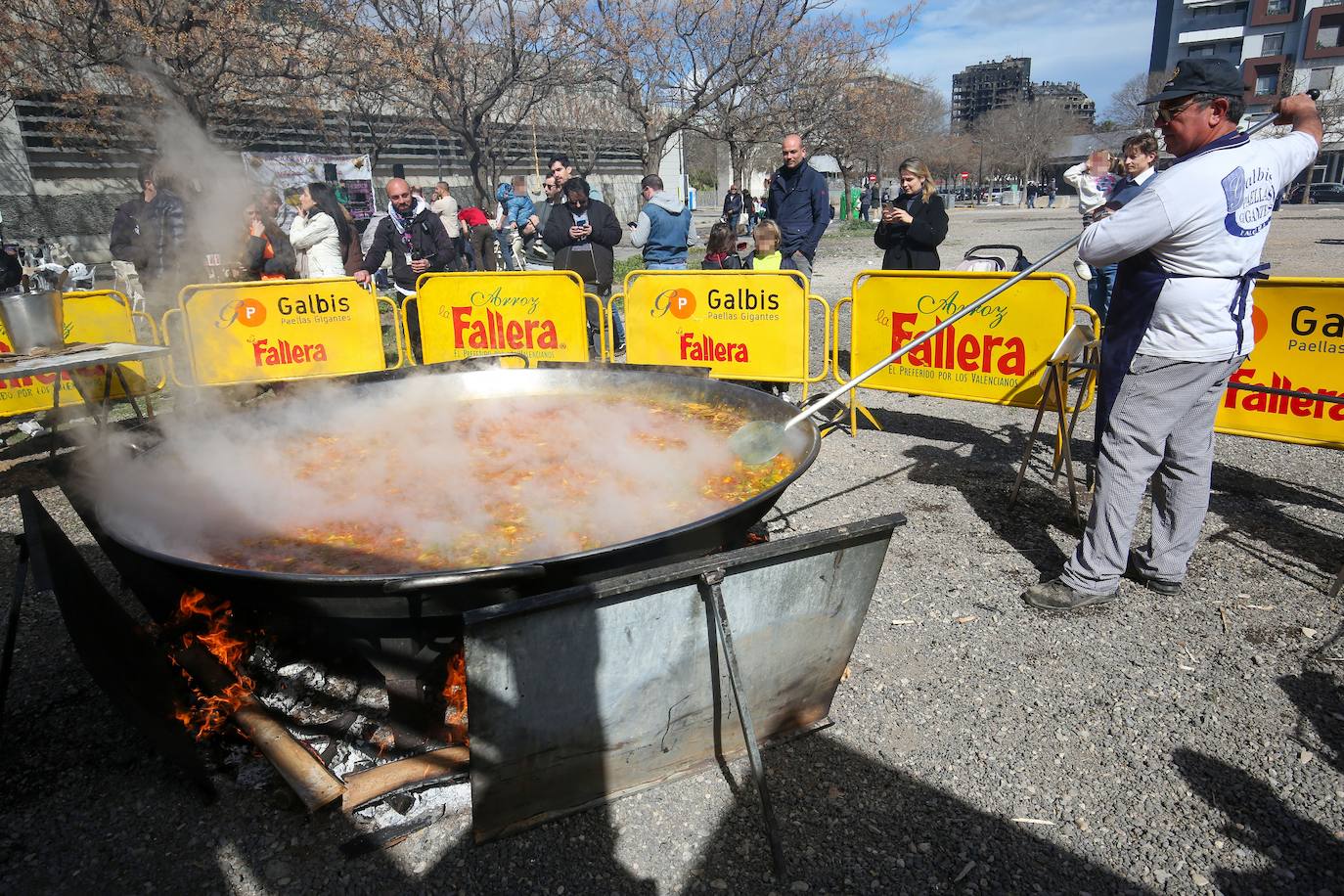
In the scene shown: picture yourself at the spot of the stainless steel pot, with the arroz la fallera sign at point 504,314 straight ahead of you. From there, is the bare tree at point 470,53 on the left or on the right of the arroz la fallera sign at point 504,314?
left

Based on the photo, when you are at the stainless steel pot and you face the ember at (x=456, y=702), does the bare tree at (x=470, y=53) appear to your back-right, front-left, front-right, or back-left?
back-left

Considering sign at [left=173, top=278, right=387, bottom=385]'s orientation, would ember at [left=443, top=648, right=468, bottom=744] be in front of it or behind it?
in front

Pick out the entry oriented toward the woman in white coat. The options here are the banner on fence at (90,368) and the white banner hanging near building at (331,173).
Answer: the white banner hanging near building at (331,173)

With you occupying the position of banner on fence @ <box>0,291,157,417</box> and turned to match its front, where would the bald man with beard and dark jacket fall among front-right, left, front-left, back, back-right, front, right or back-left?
left

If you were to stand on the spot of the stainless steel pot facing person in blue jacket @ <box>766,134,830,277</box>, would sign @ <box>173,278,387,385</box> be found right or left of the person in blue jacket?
left

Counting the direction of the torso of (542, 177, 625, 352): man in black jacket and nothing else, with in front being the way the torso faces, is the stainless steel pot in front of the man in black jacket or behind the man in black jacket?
in front

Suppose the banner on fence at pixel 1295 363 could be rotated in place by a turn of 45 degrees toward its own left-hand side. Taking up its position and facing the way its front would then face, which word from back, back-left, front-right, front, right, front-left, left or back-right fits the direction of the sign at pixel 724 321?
back-right

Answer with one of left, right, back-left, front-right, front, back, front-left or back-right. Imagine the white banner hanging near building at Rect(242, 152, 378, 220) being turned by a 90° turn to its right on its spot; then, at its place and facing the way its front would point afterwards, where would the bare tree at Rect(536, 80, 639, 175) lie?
back-right

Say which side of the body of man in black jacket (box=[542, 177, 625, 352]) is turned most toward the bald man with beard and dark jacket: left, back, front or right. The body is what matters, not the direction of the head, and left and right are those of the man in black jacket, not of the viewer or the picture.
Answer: right

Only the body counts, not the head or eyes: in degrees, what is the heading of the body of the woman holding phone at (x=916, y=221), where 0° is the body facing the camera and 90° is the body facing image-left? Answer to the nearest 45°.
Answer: approximately 45°

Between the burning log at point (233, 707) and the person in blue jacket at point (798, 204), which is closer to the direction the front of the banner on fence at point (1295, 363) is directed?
the burning log
